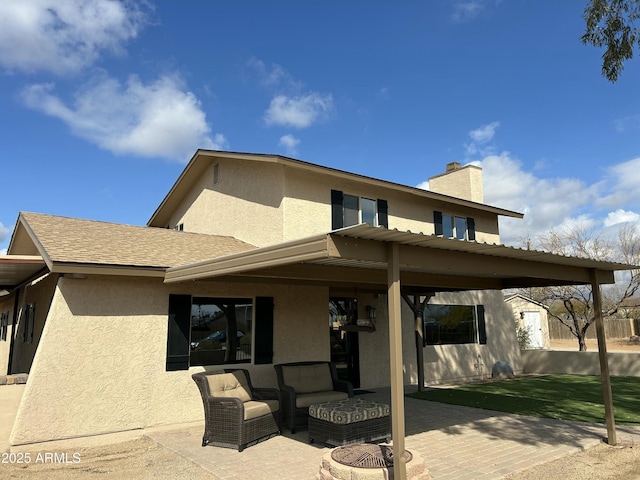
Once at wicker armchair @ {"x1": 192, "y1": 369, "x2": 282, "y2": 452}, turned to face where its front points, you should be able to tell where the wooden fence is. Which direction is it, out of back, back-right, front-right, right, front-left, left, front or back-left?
left

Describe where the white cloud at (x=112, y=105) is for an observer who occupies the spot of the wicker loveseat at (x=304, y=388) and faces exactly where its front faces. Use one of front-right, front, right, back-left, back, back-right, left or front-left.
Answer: back

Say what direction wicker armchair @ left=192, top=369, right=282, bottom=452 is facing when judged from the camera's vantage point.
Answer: facing the viewer and to the right of the viewer

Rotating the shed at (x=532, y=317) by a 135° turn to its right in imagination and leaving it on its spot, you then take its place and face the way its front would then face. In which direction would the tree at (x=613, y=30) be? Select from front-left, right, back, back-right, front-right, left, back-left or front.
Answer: back-left

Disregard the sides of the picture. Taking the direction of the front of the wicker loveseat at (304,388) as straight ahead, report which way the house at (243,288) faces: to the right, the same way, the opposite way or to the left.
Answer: the same way

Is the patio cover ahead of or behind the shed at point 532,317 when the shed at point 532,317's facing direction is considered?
ahead

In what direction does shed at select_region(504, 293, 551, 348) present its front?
toward the camera

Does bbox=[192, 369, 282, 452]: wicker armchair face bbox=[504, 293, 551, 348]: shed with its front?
no

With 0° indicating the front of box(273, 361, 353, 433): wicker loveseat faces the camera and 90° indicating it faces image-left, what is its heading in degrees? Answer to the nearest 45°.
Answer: approximately 315°

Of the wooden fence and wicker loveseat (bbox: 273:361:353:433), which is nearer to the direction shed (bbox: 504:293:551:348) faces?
the wicker loveseat
